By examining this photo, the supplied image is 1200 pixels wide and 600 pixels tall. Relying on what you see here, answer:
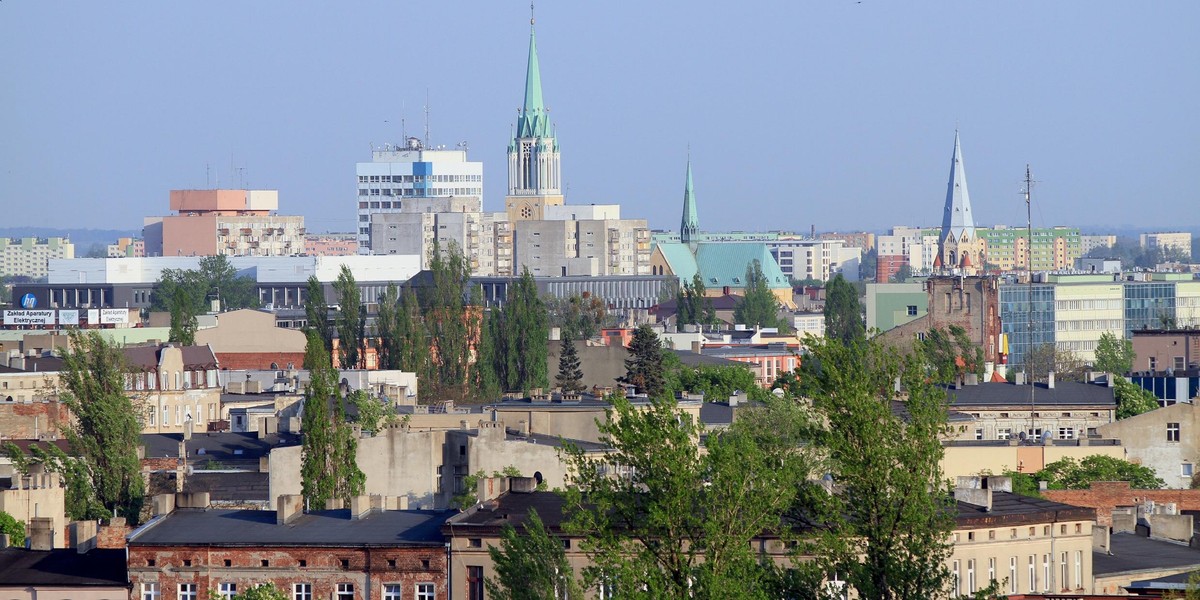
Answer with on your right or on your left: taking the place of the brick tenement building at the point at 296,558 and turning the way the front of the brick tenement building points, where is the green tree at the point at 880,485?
on your left

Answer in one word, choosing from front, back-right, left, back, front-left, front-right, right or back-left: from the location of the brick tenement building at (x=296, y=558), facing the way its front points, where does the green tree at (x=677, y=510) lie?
front-left

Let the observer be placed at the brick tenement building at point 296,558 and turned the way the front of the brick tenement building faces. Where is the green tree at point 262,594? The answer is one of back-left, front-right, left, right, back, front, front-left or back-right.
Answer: front

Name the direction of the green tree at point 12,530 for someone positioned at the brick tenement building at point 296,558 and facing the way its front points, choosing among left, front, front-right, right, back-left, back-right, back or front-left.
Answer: back-right

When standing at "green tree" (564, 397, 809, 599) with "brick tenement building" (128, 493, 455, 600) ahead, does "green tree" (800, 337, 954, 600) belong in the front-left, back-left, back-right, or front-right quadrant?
back-right

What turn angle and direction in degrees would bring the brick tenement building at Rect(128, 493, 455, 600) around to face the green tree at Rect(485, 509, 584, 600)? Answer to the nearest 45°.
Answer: approximately 45° to its left

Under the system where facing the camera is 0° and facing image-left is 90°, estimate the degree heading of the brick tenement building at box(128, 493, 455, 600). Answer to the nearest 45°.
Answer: approximately 0°
